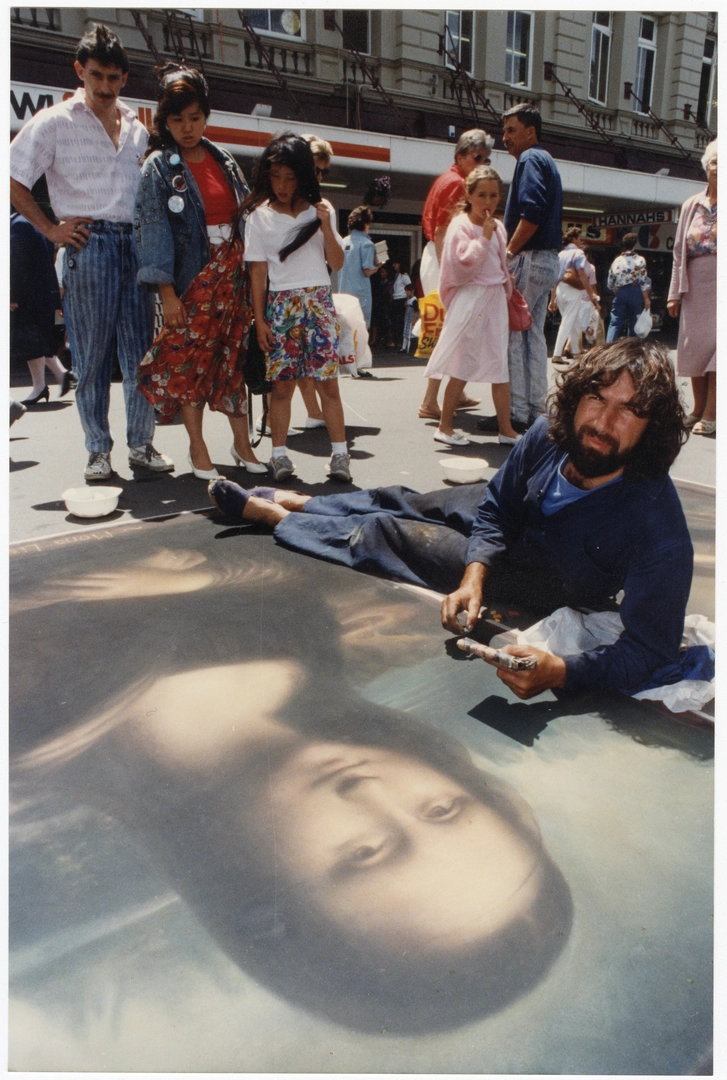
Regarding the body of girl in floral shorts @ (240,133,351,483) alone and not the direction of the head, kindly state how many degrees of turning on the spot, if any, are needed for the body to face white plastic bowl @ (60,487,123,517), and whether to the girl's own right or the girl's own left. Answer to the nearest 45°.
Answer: approximately 45° to the girl's own right

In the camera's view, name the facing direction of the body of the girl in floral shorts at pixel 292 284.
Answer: toward the camera

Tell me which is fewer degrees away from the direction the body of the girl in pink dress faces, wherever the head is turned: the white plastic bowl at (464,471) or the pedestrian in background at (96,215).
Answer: the white plastic bowl

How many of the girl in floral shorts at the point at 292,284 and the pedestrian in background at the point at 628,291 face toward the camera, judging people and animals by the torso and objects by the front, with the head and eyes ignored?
1

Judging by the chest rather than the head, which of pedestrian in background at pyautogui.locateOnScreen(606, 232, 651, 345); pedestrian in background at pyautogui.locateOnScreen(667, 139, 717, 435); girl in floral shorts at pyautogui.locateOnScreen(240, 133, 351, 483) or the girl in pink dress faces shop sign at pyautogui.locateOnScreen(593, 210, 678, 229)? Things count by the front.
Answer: pedestrian in background at pyautogui.locateOnScreen(606, 232, 651, 345)

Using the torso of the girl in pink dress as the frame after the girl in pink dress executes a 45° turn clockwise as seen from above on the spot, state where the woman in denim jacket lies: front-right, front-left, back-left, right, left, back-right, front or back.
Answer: front-right

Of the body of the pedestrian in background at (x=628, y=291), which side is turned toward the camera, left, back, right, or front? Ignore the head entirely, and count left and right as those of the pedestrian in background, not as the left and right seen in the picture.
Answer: back

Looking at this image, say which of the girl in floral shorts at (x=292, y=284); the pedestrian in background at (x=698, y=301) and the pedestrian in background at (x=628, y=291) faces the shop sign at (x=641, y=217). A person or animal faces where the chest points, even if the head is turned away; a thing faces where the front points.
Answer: the pedestrian in background at (x=628, y=291)

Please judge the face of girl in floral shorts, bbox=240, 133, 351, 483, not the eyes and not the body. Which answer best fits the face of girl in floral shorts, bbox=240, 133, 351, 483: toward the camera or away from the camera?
toward the camera

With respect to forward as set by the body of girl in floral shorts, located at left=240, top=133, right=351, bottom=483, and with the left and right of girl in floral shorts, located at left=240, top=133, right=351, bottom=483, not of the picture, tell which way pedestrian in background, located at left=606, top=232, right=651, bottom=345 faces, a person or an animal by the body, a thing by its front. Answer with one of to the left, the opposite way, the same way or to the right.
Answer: the opposite way

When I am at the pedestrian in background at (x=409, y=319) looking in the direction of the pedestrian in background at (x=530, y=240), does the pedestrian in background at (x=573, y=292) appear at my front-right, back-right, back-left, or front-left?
front-left

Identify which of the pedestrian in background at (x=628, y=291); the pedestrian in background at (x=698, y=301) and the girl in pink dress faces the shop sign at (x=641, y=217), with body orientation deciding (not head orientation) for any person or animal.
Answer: the pedestrian in background at (x=628, y=291)
